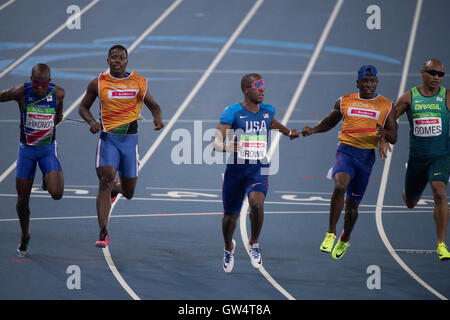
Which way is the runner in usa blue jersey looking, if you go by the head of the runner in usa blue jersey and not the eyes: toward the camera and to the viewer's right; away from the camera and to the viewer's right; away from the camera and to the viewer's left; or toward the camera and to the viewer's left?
toward the camera and to the viewer's right

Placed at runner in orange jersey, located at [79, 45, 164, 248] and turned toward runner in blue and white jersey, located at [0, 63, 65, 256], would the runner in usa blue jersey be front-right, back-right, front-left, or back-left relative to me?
back-left

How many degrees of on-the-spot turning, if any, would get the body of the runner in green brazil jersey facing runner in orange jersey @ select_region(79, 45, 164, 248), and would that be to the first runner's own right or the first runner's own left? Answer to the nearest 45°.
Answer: approximately 90° to the first runner's own right

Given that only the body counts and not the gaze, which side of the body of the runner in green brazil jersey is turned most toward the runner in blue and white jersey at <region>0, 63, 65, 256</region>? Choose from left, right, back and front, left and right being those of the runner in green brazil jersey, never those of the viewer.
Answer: right

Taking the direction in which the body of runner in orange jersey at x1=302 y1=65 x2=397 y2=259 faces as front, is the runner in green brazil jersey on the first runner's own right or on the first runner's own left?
on the first runner's own left

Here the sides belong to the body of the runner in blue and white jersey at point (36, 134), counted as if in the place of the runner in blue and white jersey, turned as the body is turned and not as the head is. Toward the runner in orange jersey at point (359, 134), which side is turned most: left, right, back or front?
left

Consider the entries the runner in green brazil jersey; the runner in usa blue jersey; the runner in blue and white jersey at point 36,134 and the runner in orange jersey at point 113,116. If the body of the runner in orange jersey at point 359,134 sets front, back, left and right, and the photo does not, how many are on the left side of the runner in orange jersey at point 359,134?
1

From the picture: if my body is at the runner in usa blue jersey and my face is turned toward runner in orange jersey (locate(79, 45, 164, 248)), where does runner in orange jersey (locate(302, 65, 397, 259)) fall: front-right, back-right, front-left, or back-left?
back-right

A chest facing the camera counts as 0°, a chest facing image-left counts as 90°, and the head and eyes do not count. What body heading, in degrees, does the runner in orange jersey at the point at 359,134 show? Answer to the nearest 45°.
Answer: approximately 0°
